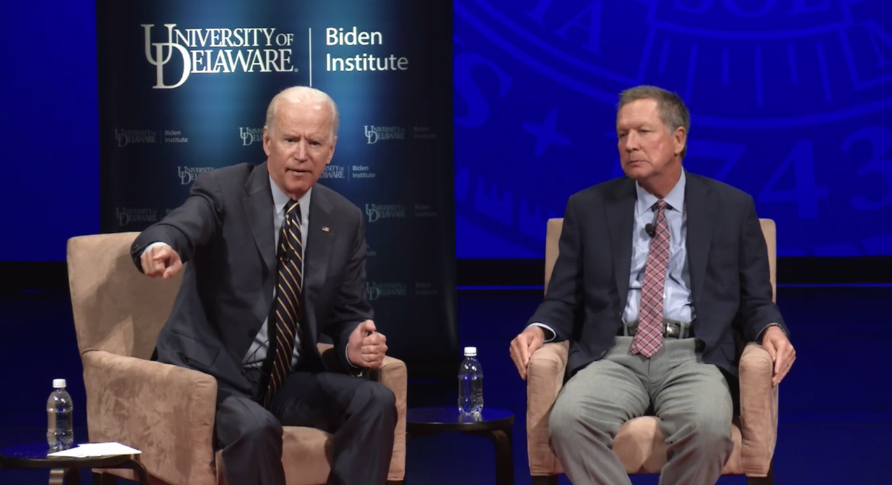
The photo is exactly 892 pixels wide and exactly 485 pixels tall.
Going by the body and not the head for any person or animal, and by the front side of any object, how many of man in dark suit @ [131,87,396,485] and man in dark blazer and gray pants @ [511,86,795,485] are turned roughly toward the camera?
2

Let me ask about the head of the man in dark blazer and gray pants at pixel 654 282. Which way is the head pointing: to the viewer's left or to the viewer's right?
to the viewer's left

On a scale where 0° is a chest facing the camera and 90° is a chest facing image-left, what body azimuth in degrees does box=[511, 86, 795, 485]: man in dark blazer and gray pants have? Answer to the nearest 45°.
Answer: approximately 0°

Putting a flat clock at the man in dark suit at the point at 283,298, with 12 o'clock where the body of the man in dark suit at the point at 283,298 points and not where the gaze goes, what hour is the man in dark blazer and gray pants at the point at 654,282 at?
the man in dark blazer and gray pants at the point at 654,282 is roughly at 9 o'clock from the man in dark suit at the point at 283,298.

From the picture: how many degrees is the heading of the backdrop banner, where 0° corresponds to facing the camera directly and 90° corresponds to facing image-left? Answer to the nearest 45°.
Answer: approximately 0°

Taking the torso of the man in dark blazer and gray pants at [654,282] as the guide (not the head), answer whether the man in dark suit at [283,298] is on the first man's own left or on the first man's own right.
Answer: on the first man's own right

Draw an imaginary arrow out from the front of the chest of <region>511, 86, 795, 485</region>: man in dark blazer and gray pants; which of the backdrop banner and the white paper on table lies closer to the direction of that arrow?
the white paper on table

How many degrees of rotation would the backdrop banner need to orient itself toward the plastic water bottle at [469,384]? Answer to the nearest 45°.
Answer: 0° — it already faces it
